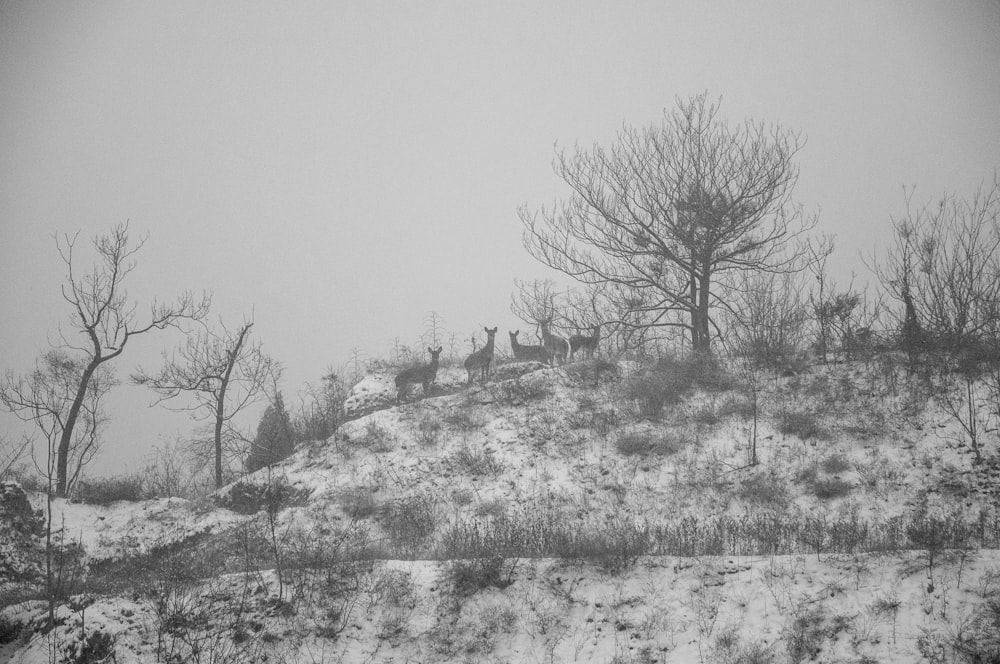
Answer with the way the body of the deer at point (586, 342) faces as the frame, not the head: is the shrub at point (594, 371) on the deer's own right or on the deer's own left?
on the deer's own right

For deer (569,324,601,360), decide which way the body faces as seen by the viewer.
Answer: to the viewer's right

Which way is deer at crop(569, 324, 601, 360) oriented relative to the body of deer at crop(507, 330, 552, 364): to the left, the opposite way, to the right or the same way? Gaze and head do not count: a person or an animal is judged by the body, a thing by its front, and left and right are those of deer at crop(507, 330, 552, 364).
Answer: the opposite way

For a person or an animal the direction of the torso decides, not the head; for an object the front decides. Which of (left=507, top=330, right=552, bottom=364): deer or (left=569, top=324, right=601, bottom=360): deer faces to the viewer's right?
(left=569, top=324, right=601, bottom=360): deer

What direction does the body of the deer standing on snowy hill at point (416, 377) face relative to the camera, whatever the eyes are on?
to the viewer's right

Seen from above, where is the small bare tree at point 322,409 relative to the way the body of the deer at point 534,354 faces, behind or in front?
in front

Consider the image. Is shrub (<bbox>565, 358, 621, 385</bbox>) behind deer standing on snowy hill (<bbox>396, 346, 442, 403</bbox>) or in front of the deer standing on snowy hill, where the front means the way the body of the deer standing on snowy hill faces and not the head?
in front

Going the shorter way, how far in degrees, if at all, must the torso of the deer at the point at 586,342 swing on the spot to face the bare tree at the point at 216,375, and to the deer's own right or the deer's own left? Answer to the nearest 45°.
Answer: approximately 180°

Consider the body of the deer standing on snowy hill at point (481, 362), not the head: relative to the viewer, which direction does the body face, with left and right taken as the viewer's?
facing the viewer and to the right of the viewer

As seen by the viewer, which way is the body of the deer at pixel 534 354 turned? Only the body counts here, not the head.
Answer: to the viewer's left

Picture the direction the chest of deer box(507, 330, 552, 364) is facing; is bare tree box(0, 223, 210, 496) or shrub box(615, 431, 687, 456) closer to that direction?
the bare tree

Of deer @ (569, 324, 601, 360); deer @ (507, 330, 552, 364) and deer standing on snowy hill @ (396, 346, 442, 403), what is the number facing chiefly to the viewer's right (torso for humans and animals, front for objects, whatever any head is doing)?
2

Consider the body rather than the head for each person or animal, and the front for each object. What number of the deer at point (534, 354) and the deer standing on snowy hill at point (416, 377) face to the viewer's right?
1
